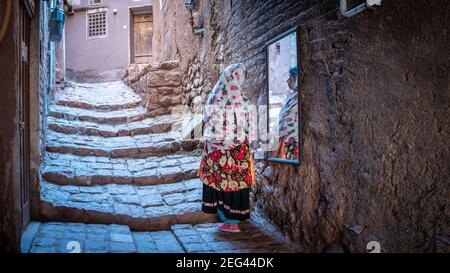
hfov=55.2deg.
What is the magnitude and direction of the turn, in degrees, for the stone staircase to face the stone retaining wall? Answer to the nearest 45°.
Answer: approximately 180°

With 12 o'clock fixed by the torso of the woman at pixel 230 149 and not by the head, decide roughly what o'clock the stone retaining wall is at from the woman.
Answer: The stone retaining wall is roughly at 10 o'clock from the woman.

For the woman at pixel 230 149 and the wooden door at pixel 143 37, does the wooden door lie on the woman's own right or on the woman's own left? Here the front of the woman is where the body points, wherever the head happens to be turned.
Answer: on the woman's own left

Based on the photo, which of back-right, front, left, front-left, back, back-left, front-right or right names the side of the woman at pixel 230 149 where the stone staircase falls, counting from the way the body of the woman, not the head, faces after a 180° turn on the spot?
right

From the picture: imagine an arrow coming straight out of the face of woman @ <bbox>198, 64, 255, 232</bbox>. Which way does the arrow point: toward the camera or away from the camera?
away from the camera

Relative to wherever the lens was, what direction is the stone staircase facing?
facing the viewer

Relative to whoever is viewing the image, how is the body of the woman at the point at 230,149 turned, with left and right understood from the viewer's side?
facing away from the viewer and to the right of the viewer
